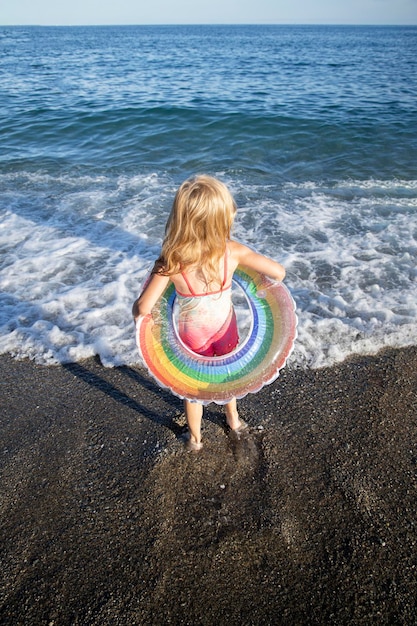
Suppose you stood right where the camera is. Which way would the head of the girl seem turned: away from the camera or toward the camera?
away from the camera

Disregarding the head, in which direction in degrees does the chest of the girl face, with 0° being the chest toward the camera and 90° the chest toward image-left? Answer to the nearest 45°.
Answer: approximately 180°
